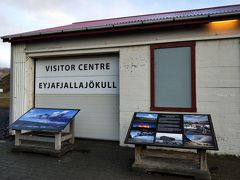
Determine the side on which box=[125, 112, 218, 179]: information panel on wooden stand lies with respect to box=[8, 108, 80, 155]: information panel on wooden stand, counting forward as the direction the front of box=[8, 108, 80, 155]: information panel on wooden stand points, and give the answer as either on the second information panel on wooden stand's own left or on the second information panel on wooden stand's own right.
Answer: on the second information panel on wooden stand's own left

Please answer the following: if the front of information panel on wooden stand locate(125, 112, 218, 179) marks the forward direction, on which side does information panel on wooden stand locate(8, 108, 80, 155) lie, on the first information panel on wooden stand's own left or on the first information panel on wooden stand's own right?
on the first information panel on wooden stand's own right

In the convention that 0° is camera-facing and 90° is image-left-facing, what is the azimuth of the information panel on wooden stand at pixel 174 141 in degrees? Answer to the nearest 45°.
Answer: approximately 0°
